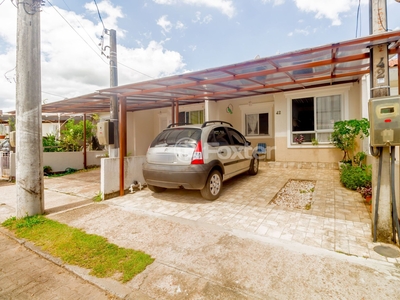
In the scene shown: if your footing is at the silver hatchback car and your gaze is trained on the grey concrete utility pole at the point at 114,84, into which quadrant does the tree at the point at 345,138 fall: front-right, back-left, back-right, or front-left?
back-right

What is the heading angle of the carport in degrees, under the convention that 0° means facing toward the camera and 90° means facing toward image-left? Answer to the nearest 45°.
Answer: approximately 45°

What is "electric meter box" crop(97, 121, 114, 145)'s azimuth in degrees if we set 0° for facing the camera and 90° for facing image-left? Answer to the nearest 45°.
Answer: approximately 45°

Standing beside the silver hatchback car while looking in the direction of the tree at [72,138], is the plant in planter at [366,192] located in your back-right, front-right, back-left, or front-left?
back-right

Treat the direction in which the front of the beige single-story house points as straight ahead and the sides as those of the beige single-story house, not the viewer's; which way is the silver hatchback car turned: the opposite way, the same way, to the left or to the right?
the opposite way

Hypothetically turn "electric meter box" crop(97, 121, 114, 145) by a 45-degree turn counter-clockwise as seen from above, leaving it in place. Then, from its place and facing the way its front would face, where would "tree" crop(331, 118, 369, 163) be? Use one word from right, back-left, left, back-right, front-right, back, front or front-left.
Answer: left

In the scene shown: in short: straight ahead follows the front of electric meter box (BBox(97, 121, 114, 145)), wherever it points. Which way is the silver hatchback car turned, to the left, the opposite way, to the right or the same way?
the opposite way

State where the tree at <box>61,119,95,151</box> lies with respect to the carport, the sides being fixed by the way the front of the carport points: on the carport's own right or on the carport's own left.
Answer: on the carport's own right

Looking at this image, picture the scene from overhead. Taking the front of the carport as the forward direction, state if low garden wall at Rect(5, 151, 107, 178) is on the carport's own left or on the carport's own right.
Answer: on the carport's own right

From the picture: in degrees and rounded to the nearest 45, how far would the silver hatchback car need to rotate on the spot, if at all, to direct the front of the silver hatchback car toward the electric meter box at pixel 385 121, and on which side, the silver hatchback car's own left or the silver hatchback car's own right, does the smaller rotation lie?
approximately 90° to the silver hatchback car's own right
